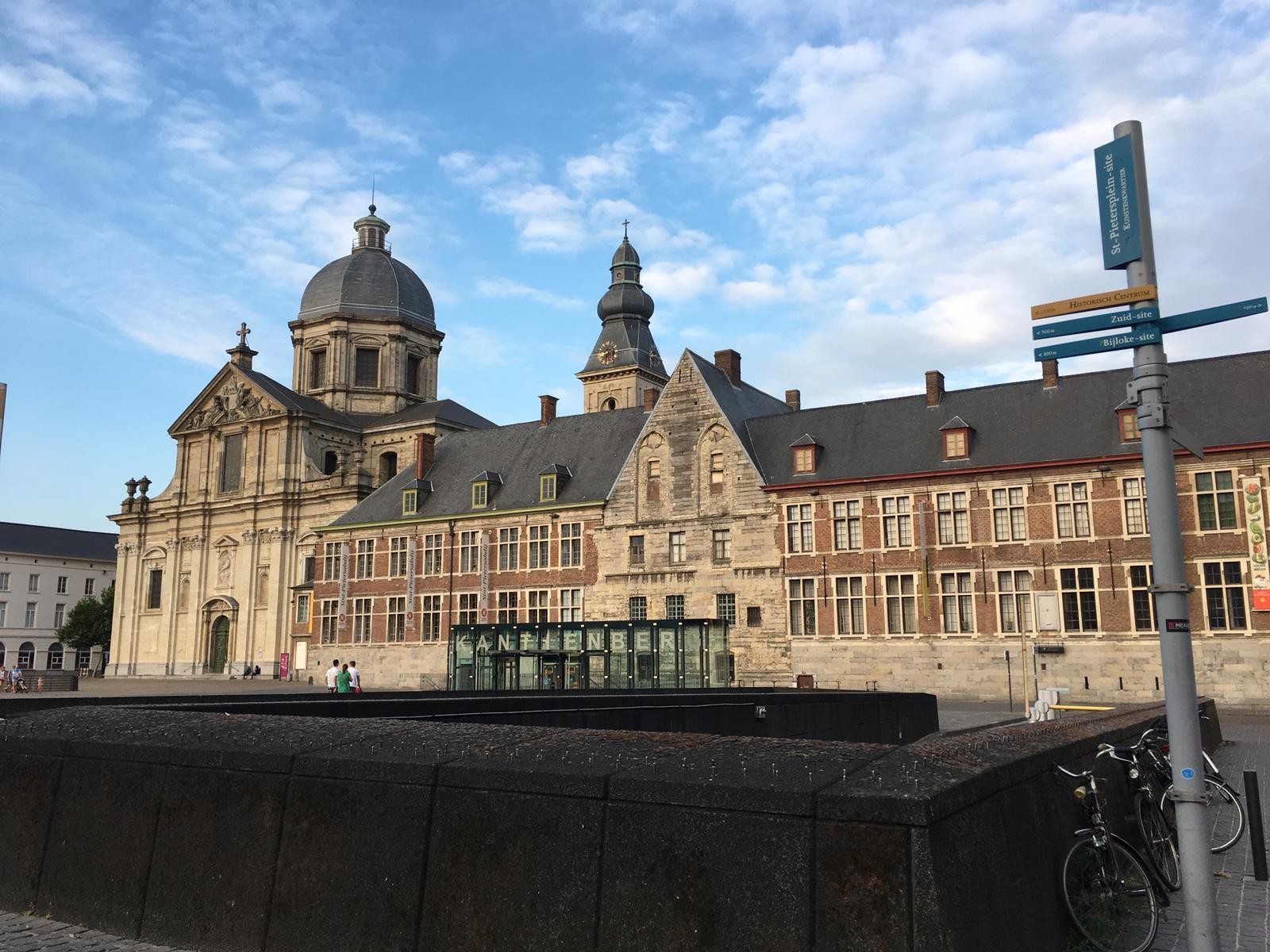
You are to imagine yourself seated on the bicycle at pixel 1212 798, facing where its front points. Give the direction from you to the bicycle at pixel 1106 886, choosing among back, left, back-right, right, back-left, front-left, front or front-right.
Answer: front-right

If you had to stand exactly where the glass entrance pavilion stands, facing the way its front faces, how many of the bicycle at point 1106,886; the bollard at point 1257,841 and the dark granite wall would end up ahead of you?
3

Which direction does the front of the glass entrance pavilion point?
toward the camera

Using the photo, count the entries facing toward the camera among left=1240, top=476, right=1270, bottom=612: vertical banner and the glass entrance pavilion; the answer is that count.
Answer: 2

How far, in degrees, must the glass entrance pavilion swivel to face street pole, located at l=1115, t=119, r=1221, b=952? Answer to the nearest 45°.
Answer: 0° — it already faces it

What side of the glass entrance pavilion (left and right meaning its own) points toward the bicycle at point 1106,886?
front

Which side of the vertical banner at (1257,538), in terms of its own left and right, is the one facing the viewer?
front

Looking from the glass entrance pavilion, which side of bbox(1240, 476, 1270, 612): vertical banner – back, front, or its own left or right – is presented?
right

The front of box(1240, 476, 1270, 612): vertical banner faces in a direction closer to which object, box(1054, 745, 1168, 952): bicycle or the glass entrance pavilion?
the bicycle

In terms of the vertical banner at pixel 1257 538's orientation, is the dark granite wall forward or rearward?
forward

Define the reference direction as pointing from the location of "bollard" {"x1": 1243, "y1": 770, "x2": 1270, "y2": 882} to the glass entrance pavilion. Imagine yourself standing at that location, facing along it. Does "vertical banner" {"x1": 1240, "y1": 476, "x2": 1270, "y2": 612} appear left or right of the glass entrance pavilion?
right
